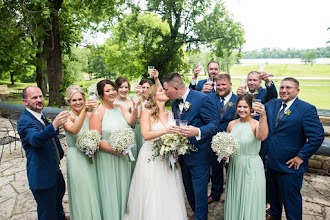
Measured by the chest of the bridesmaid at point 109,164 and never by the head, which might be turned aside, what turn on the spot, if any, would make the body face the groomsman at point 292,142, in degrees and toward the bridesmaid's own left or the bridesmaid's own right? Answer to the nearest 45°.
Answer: approximately 45° to the bridesmaid's own left

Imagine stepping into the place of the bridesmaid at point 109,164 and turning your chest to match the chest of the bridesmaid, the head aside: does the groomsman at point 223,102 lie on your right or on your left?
on your left

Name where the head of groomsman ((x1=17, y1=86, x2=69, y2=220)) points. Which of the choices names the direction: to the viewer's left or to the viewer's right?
to the viewer's right

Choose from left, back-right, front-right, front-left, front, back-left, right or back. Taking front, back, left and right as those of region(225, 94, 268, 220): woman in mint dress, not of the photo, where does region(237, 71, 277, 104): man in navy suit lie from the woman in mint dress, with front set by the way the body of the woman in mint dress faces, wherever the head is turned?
back

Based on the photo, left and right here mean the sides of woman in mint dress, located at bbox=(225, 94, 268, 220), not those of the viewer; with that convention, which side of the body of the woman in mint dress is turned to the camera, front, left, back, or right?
front

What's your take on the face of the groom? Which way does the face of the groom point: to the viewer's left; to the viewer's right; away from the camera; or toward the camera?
to the viewer's left

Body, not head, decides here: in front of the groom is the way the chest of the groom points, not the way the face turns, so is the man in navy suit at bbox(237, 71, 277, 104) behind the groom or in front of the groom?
behind

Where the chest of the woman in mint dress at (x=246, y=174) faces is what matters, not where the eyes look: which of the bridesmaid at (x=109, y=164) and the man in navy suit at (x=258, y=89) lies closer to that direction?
the bridesmaid

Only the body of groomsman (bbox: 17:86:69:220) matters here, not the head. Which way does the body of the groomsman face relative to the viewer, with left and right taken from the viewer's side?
facing the viewer and to the right of the viewer

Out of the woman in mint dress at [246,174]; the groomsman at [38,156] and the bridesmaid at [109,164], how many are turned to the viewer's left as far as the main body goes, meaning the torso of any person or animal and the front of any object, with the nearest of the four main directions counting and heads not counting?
0

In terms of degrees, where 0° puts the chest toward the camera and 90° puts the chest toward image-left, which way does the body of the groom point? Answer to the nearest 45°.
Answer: approximately 45°
